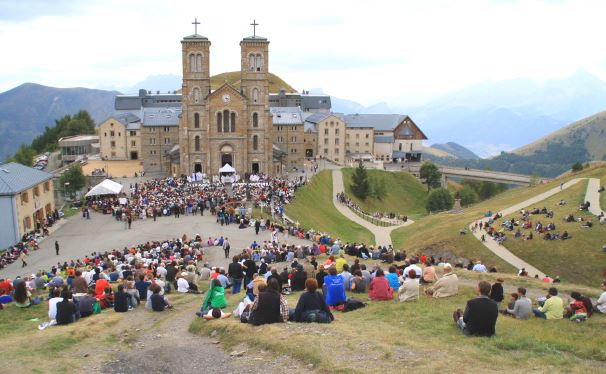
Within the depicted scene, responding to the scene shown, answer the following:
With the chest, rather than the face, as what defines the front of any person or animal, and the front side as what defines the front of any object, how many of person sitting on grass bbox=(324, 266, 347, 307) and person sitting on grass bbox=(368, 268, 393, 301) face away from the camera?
2

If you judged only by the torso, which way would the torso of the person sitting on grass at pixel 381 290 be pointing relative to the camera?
away from the camera

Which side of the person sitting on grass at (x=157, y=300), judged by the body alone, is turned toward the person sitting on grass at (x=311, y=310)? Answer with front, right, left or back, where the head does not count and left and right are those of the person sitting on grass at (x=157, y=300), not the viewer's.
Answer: right

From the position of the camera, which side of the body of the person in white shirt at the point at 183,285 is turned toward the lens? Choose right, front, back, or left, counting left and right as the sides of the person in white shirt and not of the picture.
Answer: back

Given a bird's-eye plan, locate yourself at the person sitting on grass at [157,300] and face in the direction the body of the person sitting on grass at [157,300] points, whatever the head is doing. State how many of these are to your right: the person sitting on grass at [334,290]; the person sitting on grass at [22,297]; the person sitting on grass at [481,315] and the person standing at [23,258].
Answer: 2

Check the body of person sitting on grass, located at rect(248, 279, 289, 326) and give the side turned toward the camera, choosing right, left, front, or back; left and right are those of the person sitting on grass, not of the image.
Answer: back

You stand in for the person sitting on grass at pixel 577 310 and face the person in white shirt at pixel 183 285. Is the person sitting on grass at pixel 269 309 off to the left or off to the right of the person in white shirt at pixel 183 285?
left

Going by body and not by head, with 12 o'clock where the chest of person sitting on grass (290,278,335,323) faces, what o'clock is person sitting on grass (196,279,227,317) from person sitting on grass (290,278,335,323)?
person sitting on grass (196,279,227,317) is roughly at 10 o'clock from person sitting on grass (290,278,335,323).

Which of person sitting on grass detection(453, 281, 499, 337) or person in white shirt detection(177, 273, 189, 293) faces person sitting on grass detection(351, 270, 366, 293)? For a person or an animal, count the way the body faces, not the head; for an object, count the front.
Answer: person sitting on grass detection(453, 281, 499, 337)

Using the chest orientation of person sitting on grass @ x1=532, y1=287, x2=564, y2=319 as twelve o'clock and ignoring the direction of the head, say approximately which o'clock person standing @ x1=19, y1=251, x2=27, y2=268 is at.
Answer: The person standing is roughly at 11 o'clock from the person sitting on grass.
